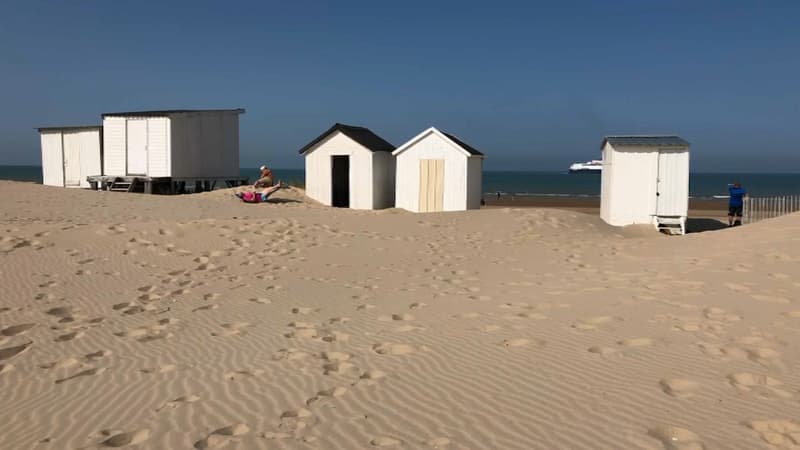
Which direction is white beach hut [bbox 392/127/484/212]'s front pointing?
toward the camera

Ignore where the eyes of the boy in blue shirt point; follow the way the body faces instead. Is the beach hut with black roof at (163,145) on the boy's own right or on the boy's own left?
on the boy's own left

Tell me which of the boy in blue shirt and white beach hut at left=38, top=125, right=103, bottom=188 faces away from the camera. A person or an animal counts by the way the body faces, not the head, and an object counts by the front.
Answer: the boy in blue shirt

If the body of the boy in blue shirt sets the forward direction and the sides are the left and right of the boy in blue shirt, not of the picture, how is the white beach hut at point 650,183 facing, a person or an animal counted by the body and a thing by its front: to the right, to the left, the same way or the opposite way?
the opposite way

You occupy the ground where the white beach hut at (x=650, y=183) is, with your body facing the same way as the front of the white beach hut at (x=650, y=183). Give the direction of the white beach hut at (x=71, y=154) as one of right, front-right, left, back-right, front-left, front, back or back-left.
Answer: right

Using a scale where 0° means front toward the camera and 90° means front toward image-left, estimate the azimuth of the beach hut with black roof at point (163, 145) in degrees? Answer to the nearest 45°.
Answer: approximately 45°

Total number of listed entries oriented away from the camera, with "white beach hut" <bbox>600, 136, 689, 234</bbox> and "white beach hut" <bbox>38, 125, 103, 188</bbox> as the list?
0

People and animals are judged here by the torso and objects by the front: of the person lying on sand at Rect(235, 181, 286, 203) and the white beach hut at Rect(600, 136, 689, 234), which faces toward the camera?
the white beach hut

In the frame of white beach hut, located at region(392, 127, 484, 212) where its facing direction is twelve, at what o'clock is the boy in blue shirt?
The boy in blue shirt is roughly at 9 o'clock from the white beach hut.

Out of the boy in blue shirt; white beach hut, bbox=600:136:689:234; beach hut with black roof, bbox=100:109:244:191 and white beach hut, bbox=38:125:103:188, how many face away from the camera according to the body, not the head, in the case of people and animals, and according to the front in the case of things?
1

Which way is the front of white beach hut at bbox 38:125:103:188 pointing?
toward the camera

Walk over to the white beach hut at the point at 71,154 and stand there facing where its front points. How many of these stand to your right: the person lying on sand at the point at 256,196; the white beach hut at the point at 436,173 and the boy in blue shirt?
0

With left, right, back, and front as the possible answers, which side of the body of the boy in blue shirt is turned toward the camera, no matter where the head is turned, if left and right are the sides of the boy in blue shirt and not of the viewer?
back
